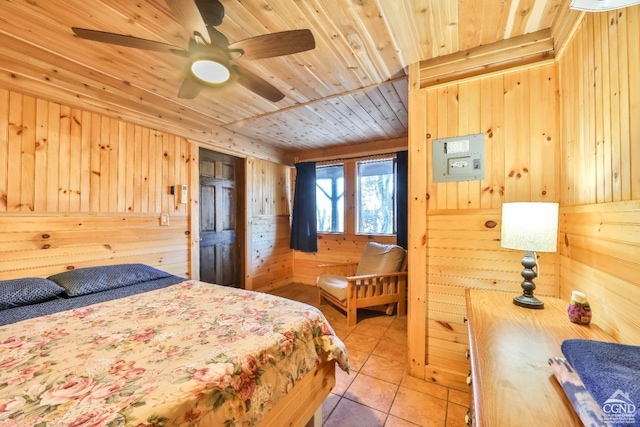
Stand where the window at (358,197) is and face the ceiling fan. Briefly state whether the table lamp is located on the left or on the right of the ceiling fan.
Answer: left

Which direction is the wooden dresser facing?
to the viewer's left

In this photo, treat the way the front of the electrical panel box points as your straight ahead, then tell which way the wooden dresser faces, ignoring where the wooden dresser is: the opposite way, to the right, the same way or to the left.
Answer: to the right

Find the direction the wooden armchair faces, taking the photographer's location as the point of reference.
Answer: facing the viewer and to the left of the viewer

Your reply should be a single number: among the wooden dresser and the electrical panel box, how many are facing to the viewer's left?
1

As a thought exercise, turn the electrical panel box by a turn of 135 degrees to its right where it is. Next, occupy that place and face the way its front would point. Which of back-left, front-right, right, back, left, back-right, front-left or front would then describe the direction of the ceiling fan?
left

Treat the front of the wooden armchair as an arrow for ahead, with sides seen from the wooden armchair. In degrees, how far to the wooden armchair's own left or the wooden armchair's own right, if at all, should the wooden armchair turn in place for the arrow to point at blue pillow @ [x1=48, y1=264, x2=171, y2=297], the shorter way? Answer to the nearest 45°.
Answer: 0° — it already faces it

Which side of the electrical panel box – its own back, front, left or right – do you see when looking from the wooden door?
right

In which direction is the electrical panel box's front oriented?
toward the camera

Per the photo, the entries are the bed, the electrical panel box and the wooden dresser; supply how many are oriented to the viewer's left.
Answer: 1

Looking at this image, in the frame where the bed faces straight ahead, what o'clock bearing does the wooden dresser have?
The wooden dresser is roughly at 12 o'clock from the bed.

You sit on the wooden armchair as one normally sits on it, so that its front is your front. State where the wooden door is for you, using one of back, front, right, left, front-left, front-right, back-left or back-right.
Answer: front-right

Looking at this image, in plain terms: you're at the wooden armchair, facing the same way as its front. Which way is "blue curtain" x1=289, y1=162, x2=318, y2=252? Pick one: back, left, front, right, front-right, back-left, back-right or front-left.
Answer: right
